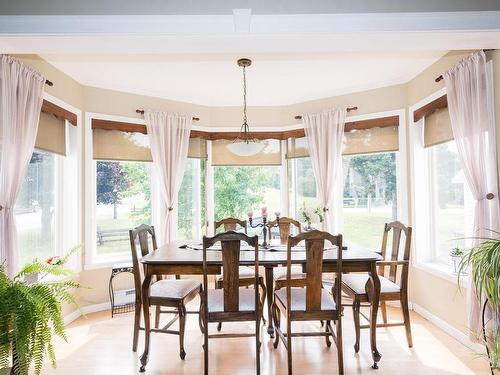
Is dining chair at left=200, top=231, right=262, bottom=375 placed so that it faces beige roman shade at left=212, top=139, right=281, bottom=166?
yes

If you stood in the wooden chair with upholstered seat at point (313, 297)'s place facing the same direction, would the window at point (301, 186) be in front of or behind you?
in front

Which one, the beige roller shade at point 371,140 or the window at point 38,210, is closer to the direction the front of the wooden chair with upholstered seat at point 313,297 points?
the beige roller shade

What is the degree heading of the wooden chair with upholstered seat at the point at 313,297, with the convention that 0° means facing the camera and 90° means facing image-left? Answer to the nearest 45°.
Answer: approximately 180°

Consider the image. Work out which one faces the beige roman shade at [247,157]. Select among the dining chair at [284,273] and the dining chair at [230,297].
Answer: the dining chair at [230,297]

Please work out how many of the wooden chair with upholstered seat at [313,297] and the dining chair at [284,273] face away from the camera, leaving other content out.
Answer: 1

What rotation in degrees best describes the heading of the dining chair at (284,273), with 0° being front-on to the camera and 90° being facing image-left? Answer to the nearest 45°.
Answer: approximately 0°

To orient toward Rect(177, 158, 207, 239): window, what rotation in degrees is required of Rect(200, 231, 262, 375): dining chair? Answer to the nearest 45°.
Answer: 0° — it already faces it

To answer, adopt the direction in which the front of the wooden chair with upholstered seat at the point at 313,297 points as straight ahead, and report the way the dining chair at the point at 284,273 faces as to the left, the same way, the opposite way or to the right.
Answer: the opposite way

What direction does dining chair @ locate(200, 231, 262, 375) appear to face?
away from the camera

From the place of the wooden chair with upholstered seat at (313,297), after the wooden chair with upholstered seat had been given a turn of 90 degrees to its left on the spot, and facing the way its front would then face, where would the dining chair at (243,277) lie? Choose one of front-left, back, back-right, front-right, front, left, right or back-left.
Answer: front-right

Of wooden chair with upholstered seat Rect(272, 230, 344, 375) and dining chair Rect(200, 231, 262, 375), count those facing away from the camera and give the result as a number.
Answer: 2

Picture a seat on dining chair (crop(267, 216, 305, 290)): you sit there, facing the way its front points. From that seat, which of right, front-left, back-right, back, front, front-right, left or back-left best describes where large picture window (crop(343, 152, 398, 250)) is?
back-left

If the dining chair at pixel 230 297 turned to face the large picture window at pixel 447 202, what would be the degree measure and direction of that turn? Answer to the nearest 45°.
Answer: approximately 90° to its right

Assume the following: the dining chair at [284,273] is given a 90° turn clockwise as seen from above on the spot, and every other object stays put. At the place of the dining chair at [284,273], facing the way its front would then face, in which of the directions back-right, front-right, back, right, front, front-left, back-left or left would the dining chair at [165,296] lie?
front-left

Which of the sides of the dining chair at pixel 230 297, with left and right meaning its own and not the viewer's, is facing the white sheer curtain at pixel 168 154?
front
